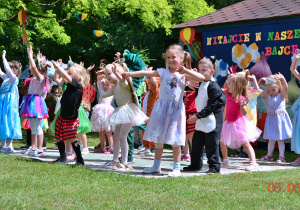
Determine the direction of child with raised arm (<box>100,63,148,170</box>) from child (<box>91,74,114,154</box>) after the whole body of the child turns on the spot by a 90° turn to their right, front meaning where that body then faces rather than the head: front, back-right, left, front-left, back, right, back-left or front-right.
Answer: back-left

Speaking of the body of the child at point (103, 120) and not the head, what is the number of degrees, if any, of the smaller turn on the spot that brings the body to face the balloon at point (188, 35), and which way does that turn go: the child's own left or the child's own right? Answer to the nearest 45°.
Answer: approximately 180°

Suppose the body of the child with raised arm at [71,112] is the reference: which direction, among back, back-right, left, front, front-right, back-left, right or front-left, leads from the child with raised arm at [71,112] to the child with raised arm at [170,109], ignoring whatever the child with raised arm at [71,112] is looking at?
back-left

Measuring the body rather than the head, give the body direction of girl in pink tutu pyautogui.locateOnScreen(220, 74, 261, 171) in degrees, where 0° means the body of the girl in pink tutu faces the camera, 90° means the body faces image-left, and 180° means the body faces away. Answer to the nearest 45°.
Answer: approximately 45°

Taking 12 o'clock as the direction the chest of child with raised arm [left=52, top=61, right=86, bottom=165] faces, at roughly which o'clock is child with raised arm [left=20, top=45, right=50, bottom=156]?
child with raised arm [left=20, top=45, right=50, bottom=156] is roughly at 2 o'clock from child with raised arm [left=52, top=61, right=86, bottom=165].

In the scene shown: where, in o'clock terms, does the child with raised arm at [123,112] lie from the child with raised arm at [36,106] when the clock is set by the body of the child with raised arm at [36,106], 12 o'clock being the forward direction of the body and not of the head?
the child with raised arm at [123,112] is roughly at 8 o'clock from the child with raised arm at [36,106].

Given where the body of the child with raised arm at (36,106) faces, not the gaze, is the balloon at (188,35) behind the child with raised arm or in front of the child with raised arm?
behind

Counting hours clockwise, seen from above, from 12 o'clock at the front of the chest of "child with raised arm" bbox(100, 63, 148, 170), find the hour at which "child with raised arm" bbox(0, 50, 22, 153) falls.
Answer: "child with raised arm" bbox(0, 50, 22, 153) is roughly at 3 o'clock from "child with raised arm" bbox(100, 63, 148, 170).
